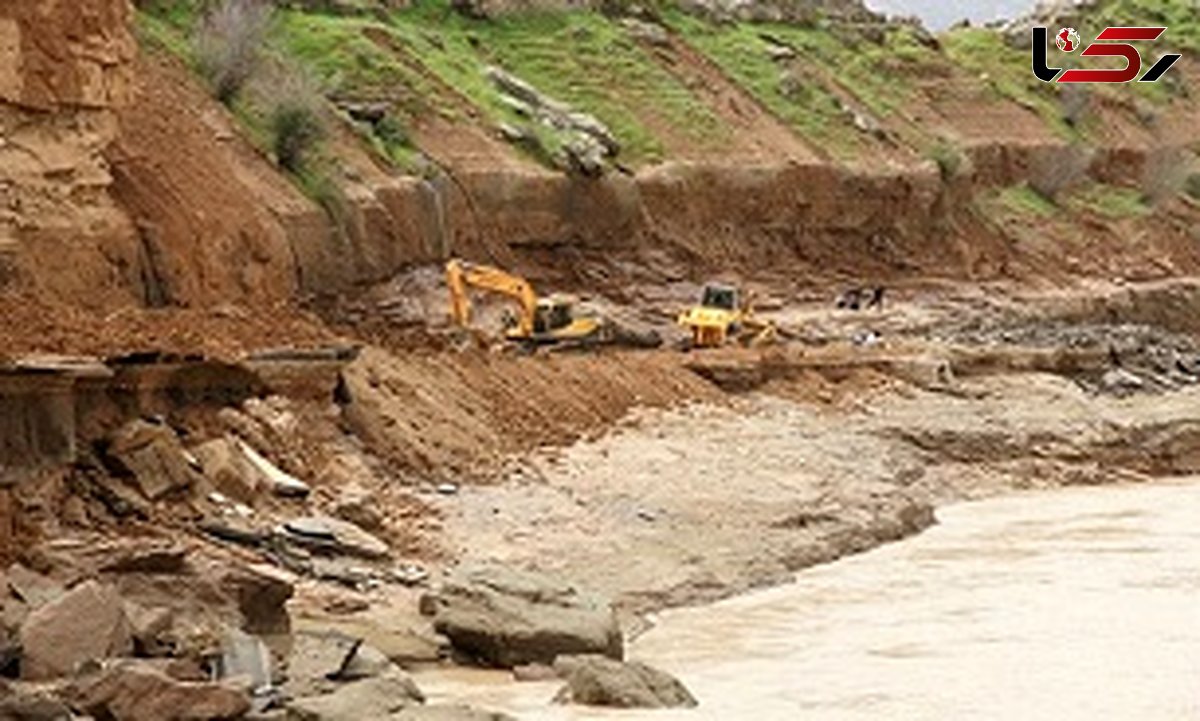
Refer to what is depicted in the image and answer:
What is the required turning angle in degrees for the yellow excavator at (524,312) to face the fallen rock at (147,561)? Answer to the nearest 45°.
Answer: approximately 90° to its left

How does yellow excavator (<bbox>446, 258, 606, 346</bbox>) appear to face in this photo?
to the viewer's left

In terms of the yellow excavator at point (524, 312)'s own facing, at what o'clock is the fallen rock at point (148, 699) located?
The fallen rock is roughly at 9 o'clock from the yellow excavator.

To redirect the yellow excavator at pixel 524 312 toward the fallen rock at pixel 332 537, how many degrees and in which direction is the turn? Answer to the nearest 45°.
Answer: approximately 90° to its left

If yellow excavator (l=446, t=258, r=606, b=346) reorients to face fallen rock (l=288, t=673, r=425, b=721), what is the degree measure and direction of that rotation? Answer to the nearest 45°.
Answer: approximately 90° to its left

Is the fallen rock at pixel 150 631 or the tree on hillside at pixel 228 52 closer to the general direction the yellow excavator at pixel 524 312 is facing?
the tree on hillside

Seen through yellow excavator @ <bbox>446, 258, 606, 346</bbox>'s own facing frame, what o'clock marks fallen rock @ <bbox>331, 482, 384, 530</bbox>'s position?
The fallen rock is roughly at 9 o'clock from the yellow excavator.

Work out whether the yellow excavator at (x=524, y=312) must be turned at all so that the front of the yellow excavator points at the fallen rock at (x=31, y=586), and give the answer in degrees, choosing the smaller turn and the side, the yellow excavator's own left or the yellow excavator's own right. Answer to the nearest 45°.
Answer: approximately 90° to the yellow excavator's own left

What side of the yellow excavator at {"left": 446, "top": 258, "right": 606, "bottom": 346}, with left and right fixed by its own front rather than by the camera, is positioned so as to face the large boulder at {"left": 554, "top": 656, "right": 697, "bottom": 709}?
left
